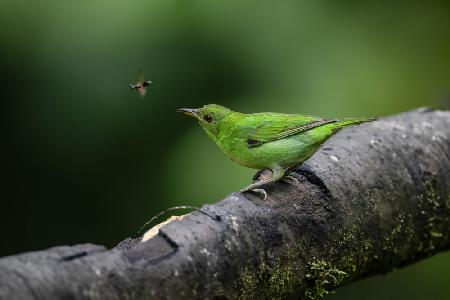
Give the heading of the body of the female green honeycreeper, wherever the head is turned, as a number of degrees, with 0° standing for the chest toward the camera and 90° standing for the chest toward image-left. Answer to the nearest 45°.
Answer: approximately 90°
